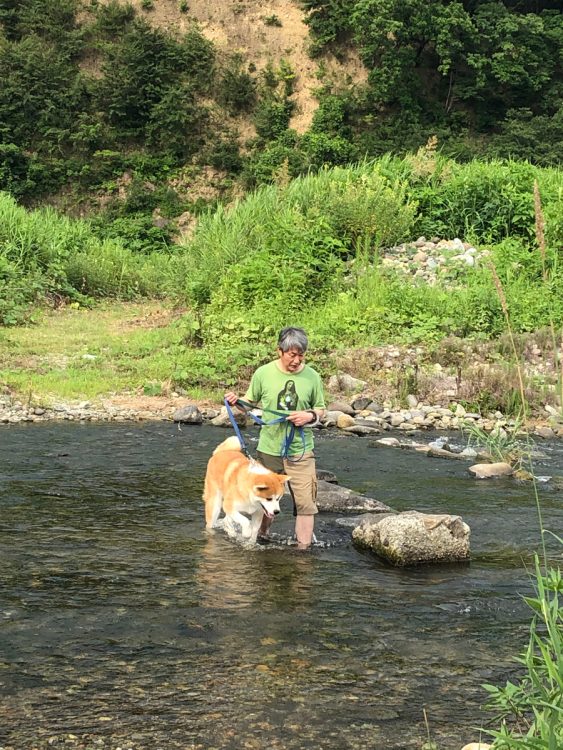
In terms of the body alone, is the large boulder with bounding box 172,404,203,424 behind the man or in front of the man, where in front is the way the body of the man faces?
behind

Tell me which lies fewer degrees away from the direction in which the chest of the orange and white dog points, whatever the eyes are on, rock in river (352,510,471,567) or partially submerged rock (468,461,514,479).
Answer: the rock in river

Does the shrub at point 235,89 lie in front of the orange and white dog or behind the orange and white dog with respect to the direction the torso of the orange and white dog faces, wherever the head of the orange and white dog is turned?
behind

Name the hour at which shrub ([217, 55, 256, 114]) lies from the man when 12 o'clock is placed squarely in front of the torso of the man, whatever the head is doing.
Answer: The shrub is roughly at 6 o'clock from the man.

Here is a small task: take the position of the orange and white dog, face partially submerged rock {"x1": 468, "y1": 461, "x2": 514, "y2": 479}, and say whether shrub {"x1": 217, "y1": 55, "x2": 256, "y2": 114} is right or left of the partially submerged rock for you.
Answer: left

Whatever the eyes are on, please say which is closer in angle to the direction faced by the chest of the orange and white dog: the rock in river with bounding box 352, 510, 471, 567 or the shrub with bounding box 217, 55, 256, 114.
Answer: the rock in river

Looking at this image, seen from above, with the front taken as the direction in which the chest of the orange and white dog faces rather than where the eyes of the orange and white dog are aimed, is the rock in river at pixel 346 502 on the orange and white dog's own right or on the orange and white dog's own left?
on the orange and white dog's own left

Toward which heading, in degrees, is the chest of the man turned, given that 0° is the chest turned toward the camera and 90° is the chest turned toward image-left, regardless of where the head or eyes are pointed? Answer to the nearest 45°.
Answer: approximately 0°
